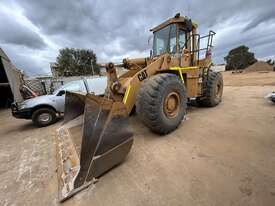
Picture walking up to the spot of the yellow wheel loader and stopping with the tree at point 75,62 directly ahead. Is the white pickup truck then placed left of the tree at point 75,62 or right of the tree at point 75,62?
left

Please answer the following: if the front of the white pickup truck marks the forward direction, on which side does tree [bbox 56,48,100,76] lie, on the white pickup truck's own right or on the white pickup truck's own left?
on the white pickup truck's own right

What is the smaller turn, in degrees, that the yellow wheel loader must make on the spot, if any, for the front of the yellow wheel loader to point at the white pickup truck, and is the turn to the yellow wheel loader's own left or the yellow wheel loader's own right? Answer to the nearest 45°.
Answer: approximately 90° to the yellow wheel loader's own right

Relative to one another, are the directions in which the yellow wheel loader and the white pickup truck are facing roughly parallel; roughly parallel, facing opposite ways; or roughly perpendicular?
roughly parallel

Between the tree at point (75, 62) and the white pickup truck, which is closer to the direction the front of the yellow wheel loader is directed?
the white pickup truck

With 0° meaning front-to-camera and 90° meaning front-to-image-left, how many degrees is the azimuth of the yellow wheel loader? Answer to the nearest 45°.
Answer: approximately 45°

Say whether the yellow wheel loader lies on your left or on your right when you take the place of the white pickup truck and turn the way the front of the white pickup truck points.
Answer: on your left

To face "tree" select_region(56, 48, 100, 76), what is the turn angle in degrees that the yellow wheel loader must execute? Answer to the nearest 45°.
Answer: approximately 90° to its right

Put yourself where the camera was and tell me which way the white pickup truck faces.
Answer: facing to the left of the viewer

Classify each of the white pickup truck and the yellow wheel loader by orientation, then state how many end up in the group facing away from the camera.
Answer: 0
